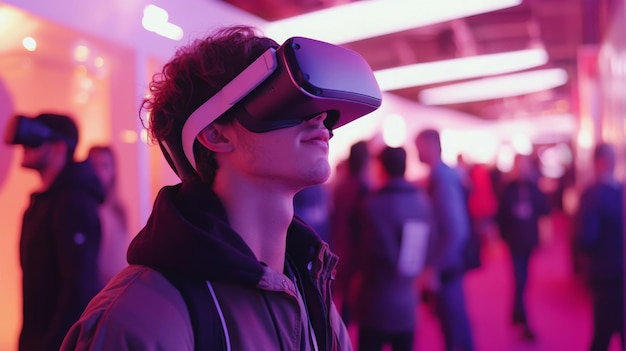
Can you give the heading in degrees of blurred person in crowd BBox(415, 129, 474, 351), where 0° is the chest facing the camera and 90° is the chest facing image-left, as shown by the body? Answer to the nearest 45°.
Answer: approximately 90°

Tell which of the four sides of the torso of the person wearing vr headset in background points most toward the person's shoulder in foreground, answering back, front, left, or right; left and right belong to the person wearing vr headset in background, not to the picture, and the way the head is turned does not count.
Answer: left

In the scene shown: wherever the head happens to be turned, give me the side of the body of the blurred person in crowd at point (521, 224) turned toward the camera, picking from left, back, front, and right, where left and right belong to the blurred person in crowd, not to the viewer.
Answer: front

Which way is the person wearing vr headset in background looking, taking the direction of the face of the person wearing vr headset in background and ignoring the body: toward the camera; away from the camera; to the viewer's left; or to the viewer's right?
to the viewer's left

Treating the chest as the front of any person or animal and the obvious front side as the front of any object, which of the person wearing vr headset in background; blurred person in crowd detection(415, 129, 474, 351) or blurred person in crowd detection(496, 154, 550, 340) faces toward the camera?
blurred person in crowd detection(496, 154, 550, 340)

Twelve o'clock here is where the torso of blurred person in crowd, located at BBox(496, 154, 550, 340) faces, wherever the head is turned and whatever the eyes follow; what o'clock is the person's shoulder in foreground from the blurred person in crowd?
The person's shoulder in foreground is roughly at 12 o'clock from the blurred person in crowd.

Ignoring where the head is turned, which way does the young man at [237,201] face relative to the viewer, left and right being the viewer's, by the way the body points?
facing the viewer and to the right of the viewer

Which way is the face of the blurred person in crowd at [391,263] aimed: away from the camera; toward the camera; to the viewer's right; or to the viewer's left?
away from the camera

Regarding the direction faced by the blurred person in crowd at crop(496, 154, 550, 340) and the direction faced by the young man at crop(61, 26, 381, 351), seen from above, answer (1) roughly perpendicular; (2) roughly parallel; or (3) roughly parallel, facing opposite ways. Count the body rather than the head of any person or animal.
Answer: roughly perpendicular
